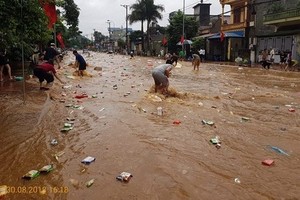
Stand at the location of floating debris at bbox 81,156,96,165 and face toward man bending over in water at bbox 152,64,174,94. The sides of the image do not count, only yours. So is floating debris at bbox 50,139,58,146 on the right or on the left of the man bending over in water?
left

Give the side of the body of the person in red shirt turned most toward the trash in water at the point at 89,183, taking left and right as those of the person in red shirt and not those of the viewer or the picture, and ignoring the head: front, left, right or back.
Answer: right

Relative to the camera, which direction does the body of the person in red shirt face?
to the viewer's right

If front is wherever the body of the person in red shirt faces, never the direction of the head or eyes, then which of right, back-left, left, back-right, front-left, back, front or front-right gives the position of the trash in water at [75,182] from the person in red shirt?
right

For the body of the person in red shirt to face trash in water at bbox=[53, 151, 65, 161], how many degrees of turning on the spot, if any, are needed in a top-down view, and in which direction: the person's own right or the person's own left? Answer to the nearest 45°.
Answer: approximately 90° to the person's own right

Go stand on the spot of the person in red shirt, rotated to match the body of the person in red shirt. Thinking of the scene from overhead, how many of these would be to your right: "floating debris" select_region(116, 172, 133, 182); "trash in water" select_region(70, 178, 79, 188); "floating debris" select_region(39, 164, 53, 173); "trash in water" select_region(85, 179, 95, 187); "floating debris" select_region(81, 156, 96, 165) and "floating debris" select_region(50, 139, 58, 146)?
6
